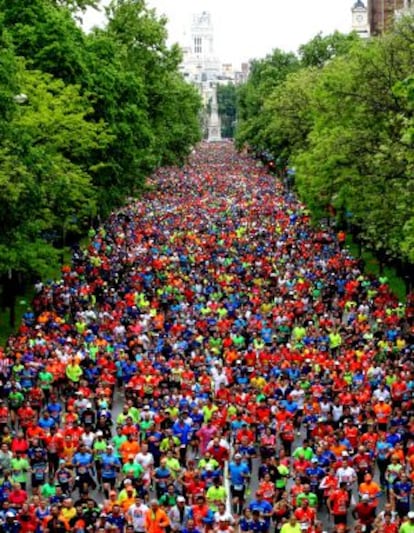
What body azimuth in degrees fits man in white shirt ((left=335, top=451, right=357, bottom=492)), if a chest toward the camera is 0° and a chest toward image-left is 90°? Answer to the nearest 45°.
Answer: approximately 0°

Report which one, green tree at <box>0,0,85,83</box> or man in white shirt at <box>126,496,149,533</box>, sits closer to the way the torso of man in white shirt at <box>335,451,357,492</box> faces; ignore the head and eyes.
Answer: the man in white shirt

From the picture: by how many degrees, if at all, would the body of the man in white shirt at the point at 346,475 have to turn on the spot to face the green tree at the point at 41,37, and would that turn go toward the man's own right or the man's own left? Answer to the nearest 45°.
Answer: approximately 135° to the man's own right

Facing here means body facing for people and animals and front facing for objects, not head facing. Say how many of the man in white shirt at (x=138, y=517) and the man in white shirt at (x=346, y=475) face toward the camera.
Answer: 2

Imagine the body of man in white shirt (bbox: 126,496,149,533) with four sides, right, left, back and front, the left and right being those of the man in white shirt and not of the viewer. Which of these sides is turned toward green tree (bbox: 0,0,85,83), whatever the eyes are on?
back

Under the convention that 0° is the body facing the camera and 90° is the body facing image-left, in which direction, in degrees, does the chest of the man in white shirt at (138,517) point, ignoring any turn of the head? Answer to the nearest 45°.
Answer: approximately 0°

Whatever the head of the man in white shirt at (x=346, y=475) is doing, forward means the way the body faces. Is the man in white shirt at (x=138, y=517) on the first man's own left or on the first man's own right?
on the first man's own right
